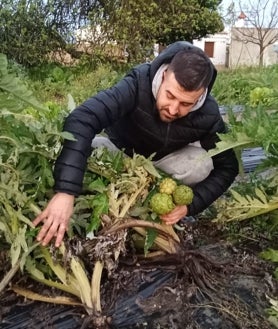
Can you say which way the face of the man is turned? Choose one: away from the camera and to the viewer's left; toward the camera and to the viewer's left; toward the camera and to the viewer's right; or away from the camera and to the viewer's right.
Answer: toward the camera and to the viewer's left

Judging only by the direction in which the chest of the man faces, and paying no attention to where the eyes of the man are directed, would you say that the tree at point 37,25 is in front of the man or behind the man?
behind

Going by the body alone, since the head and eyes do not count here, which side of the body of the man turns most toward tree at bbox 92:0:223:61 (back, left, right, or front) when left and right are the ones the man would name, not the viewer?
back

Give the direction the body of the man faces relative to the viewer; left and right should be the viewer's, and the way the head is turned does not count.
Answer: facing the viewer
